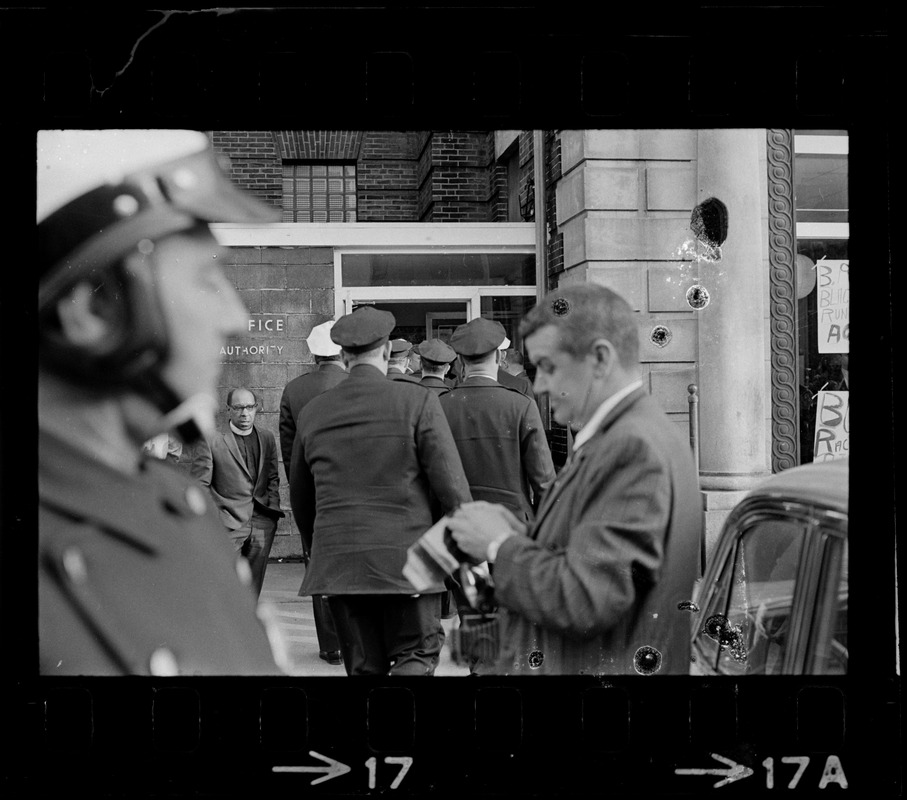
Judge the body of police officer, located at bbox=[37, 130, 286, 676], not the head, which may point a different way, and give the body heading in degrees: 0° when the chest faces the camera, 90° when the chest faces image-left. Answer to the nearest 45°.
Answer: approximately 270°

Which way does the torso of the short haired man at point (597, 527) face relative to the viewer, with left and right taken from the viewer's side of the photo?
facing to the left of the viewer

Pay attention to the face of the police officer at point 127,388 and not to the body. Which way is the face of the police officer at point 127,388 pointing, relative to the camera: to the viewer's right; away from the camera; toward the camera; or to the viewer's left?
to the viewer's right

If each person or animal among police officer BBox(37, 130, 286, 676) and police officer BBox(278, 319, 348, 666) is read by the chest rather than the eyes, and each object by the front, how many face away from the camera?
1

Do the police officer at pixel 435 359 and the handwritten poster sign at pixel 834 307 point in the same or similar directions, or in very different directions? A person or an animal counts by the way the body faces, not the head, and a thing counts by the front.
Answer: very different directions

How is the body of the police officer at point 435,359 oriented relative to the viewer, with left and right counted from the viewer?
facing away from the viewer

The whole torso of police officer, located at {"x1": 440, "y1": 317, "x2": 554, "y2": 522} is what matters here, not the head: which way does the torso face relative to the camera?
away from the camera

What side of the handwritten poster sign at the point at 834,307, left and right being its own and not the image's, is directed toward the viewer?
front

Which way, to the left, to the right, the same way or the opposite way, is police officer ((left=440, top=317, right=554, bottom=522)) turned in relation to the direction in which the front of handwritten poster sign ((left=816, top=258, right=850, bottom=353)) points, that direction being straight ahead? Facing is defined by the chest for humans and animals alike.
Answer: the opposite way

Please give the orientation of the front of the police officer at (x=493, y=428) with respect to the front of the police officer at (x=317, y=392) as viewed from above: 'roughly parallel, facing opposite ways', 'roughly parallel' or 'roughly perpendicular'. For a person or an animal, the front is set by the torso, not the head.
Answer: roughly parallel
